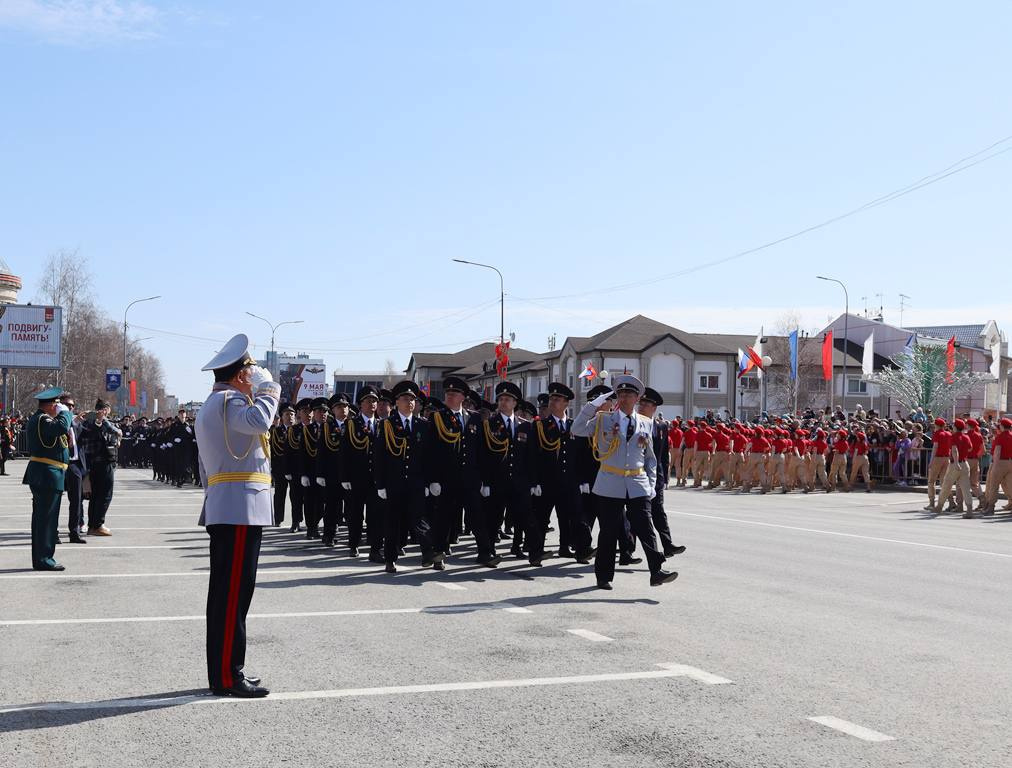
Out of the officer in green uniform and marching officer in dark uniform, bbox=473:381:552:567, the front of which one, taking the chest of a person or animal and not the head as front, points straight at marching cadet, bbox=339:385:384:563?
the officer in green uniform

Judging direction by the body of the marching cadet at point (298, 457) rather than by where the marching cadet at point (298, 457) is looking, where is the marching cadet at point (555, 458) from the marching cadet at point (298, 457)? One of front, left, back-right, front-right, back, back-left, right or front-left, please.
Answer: front

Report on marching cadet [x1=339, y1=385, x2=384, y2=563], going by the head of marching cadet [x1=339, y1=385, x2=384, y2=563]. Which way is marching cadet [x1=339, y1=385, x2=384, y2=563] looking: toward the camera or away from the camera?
toward the camera

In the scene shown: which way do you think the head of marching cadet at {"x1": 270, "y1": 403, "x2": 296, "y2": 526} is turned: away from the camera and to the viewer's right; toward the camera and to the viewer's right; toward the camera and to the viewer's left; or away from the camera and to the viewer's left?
toward the camera and to the viewer's left

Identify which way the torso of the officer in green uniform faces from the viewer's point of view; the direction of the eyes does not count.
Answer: to the viewer's right

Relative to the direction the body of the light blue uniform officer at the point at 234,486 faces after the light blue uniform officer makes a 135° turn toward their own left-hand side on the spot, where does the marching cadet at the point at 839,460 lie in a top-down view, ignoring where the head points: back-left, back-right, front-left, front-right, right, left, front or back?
right

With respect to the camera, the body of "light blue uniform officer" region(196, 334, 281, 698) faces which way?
to the viewer's right

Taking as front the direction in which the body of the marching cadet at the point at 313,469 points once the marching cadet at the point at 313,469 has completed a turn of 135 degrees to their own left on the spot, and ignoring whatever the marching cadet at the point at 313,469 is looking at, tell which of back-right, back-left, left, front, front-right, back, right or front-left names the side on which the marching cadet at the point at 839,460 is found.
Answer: front-right

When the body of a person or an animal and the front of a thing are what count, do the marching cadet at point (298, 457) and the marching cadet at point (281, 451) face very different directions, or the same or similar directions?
same or similar directions

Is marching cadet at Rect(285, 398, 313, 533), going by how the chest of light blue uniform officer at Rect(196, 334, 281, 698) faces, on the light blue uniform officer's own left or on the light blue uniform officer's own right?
on the light blue uniform officer's own left

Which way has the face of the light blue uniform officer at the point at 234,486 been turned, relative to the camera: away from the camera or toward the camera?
away from the camera

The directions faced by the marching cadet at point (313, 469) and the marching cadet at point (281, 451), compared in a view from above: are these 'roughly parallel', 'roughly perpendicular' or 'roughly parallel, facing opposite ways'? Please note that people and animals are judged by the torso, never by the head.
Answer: roughly parallel

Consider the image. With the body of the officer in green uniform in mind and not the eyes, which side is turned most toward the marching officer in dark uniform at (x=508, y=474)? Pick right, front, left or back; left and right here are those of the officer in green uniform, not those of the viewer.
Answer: front

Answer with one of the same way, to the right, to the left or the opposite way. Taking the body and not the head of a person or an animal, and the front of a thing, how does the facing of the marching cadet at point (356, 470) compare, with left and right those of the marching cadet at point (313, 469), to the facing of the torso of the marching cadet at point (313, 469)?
the same way

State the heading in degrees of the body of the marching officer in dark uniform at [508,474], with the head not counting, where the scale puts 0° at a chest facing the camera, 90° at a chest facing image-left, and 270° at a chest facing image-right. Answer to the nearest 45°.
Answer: approximately 0°
